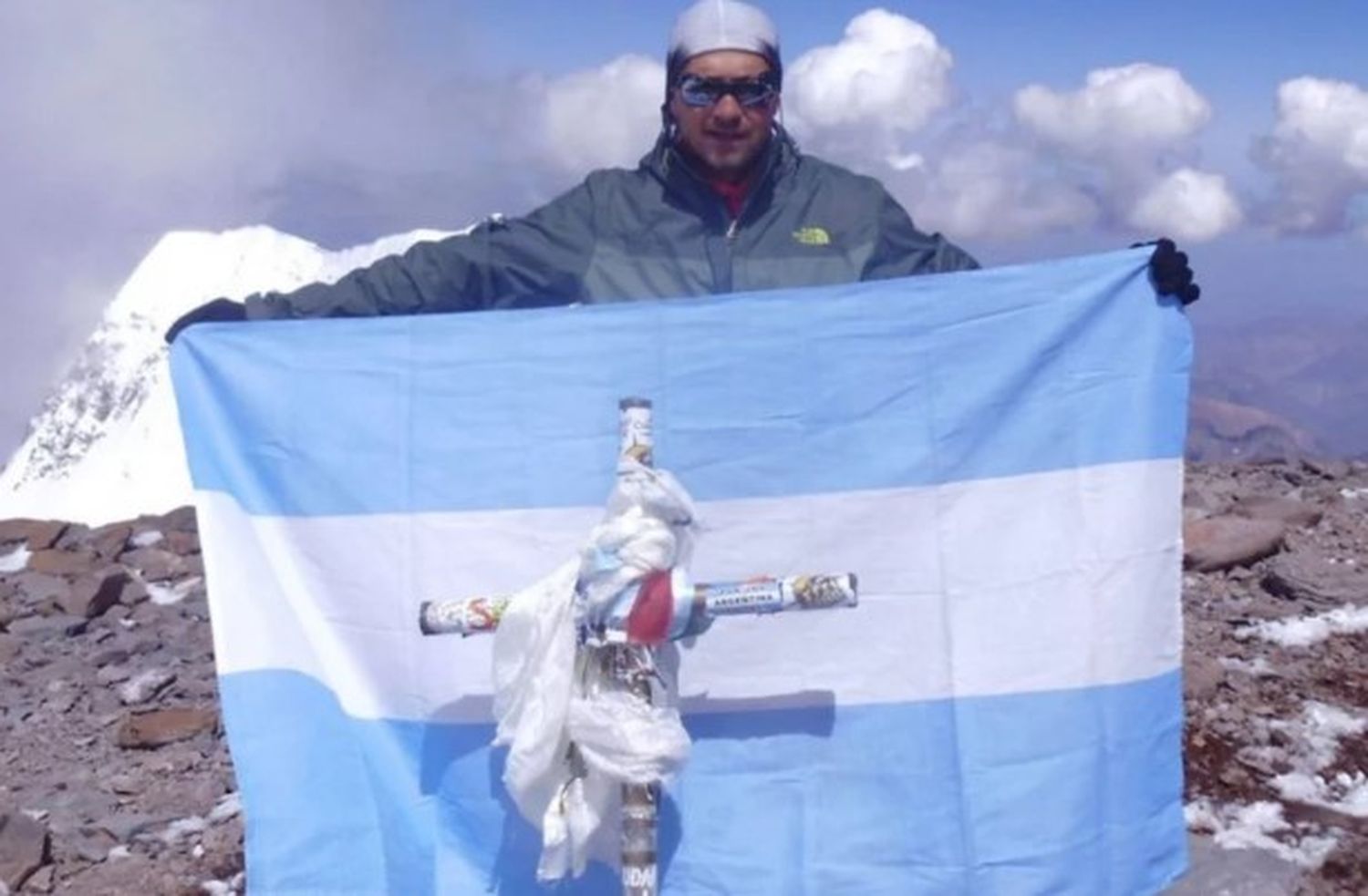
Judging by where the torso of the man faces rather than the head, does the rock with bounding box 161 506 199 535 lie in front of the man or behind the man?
behind

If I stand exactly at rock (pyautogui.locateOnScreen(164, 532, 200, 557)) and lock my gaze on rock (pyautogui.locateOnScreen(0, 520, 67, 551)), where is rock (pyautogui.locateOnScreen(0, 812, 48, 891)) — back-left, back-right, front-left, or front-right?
back-left

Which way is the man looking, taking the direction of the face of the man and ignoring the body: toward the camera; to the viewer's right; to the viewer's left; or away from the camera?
toward the camera

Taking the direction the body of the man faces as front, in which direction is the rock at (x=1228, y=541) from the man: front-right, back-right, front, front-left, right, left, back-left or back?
back-left

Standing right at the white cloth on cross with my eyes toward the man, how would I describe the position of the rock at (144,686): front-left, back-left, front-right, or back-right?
front-left

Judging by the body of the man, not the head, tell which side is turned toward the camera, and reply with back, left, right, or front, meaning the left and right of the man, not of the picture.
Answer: front

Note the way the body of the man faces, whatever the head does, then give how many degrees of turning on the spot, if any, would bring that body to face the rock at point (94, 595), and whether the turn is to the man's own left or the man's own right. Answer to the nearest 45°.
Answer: approximately 135° to the man's own right

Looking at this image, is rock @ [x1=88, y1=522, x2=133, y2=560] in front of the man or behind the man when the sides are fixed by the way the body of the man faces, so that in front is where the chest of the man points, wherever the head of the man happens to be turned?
behind

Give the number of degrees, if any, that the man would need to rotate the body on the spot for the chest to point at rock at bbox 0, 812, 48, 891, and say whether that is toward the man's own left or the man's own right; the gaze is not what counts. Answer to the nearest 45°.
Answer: approximately 90° to the man's own right

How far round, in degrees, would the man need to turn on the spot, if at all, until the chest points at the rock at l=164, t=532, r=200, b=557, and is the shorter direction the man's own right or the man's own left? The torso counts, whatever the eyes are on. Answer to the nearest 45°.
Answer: approximately 135° to the man's own right
